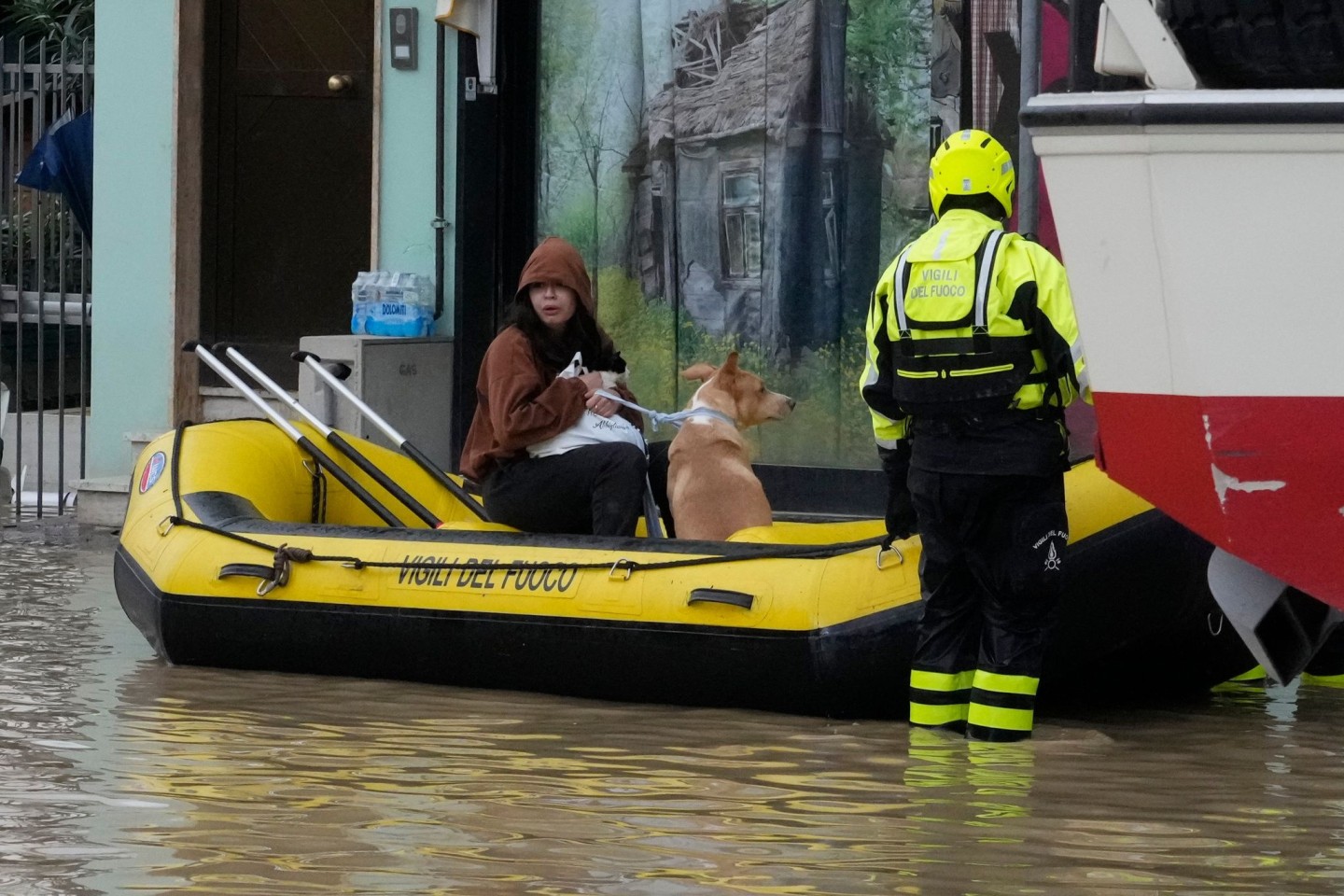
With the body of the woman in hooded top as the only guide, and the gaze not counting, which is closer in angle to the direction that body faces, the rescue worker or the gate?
the rescue worker

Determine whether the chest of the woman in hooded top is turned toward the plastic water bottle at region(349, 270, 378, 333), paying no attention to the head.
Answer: no

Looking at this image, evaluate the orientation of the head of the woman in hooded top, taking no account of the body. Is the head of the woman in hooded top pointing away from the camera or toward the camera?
toward the camera

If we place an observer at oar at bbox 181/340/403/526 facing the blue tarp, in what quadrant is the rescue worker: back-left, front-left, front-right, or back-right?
back-right

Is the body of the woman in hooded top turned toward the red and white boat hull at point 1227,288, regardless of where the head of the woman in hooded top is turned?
no

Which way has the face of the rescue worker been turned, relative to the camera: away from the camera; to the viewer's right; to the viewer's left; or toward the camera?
away from the camera

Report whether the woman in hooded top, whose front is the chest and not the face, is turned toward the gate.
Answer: no
